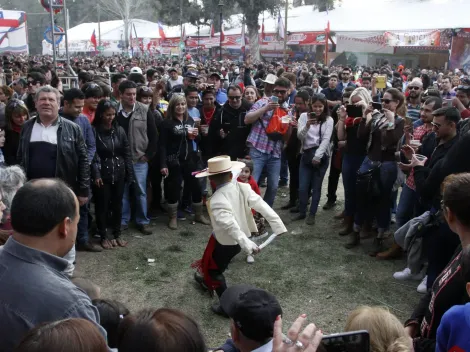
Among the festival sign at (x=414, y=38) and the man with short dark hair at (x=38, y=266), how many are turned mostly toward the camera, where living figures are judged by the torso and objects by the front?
1

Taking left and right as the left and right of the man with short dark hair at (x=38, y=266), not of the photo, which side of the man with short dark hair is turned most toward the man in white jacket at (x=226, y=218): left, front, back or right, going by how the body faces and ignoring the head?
front

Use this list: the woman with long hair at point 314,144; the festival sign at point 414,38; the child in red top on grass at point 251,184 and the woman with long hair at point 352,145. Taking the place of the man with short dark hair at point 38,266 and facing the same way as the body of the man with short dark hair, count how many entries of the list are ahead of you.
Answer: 4

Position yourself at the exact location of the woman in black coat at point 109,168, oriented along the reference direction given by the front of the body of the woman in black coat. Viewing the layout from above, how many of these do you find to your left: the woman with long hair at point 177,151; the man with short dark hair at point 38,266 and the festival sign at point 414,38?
2

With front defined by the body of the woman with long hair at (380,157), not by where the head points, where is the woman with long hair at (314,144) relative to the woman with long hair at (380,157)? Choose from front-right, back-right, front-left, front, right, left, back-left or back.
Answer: right

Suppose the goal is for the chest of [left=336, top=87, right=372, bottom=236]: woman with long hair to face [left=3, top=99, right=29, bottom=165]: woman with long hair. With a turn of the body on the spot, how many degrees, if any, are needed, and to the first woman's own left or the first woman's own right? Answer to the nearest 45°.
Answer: approximately 45° to the first woman's own right

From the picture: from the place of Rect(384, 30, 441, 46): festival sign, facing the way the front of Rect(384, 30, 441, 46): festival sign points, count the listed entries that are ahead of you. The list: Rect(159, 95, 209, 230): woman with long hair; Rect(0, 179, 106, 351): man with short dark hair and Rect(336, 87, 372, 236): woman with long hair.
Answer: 3

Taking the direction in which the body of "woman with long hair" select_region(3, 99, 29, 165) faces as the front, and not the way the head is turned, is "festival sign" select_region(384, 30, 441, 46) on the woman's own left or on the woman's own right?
on the woman's own left

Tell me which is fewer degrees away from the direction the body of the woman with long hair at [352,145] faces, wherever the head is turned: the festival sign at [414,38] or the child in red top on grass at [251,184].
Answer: the child in red top on grass

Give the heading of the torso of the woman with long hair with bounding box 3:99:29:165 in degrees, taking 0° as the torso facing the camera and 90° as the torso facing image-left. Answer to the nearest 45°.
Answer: approximately 315°

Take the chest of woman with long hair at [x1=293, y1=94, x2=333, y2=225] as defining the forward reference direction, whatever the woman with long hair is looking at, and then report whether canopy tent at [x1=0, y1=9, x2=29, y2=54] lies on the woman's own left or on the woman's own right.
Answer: on the woman's own right

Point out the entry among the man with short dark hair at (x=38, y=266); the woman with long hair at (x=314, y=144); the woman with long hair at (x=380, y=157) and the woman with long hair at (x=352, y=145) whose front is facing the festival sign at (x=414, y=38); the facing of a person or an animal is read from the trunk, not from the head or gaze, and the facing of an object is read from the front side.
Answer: the man with short dark hair

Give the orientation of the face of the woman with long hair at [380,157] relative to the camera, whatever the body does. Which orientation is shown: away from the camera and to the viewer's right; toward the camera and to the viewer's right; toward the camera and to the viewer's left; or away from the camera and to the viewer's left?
toward the camera and to the viewer's left

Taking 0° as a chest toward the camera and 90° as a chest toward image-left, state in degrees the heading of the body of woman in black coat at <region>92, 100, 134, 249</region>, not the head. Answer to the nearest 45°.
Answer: approximately 315°

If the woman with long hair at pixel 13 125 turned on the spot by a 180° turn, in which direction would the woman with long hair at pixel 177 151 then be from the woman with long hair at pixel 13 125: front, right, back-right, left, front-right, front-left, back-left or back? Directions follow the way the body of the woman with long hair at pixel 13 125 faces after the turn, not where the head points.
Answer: back-right

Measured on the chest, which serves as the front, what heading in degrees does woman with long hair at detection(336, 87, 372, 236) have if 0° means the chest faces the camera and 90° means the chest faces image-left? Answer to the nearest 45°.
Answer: approximately 45°

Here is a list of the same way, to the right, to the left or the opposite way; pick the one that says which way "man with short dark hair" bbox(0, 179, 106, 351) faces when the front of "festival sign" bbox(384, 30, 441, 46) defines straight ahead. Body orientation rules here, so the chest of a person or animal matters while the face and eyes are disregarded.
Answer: the opposite way
